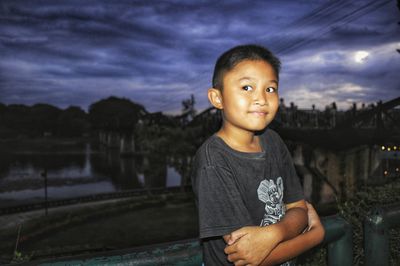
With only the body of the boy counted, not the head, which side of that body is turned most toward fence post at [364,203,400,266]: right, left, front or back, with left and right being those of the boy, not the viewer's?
left

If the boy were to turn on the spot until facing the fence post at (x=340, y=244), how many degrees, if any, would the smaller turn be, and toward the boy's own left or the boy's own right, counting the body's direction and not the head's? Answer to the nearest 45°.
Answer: approximately 90° to the boy's own left
